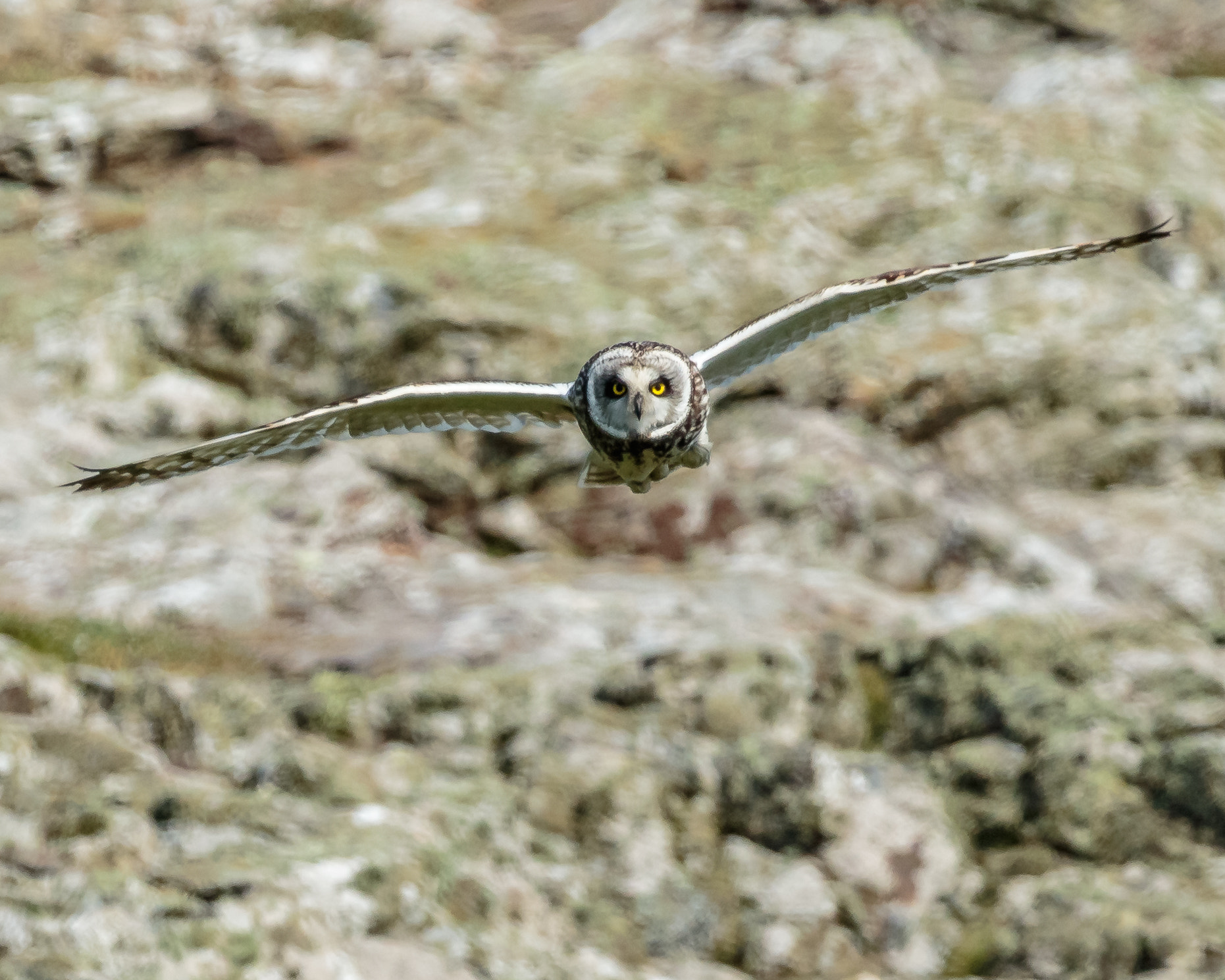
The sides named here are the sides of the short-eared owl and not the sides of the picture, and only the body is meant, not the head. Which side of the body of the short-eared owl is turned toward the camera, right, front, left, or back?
front
